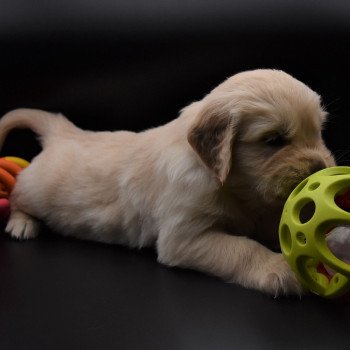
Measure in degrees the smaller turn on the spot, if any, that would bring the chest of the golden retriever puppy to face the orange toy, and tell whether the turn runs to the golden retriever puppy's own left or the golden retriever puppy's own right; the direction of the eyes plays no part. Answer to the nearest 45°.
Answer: approximately 135° to the golden retriever puppy's own left

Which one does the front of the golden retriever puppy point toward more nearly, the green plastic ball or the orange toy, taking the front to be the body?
the green plastic ball

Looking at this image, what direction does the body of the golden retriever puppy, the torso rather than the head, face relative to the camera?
to the viewer's right
